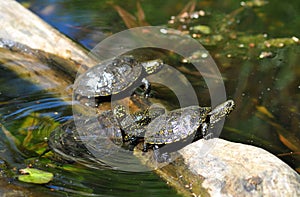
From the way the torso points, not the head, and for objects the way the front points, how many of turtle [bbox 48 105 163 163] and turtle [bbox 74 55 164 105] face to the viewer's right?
2

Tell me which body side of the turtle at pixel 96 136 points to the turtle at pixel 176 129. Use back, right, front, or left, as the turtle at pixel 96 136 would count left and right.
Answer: front

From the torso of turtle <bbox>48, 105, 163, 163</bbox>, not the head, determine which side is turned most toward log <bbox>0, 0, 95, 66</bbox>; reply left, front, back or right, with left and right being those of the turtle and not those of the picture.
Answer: left

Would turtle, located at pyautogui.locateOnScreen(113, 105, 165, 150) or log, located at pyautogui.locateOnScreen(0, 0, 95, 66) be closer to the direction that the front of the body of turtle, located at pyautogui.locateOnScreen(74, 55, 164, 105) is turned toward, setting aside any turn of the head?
the turtle

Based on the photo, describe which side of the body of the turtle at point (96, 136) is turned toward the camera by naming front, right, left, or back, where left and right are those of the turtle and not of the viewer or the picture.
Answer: right

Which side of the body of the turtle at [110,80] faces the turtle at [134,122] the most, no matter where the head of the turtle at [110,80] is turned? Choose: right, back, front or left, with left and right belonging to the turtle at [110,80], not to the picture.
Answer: right

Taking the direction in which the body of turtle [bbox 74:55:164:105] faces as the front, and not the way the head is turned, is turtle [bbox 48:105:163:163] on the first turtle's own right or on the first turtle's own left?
on the first turtle's own right

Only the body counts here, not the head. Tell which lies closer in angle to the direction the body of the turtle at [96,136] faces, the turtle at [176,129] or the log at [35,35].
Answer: the turtle

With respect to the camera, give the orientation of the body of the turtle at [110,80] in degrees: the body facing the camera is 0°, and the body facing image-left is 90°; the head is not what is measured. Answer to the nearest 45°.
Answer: approximately 270°

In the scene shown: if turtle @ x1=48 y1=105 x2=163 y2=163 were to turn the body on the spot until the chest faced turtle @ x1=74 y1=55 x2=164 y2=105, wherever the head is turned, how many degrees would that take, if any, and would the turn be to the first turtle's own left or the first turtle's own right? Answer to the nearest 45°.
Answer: approximately 90° to the first turtle's own left

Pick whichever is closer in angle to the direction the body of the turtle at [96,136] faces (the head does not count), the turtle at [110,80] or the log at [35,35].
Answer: the turtle

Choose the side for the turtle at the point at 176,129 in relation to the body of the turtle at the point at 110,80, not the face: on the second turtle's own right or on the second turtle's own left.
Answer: on the second turtle's own right
